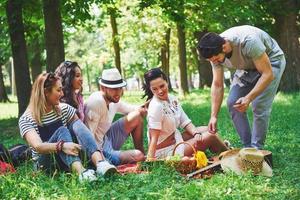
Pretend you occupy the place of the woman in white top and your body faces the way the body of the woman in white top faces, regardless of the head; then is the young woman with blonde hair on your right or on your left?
on your right

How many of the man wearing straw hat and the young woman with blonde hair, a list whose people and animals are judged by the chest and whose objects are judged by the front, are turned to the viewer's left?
0

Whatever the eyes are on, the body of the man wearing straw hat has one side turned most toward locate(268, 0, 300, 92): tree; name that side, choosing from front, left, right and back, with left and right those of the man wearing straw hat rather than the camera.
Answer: left

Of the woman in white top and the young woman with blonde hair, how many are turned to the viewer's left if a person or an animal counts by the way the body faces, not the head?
0

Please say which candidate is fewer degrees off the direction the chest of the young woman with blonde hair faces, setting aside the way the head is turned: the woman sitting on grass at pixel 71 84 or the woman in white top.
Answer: the woman in white top

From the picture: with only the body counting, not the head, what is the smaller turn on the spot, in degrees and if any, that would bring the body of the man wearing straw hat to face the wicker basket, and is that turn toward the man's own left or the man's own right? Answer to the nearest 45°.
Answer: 0° — they already face it

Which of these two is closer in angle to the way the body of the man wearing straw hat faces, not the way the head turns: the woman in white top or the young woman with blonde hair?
the woman in white top

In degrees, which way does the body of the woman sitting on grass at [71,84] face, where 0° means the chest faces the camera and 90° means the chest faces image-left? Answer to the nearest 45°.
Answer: approximately 270°
